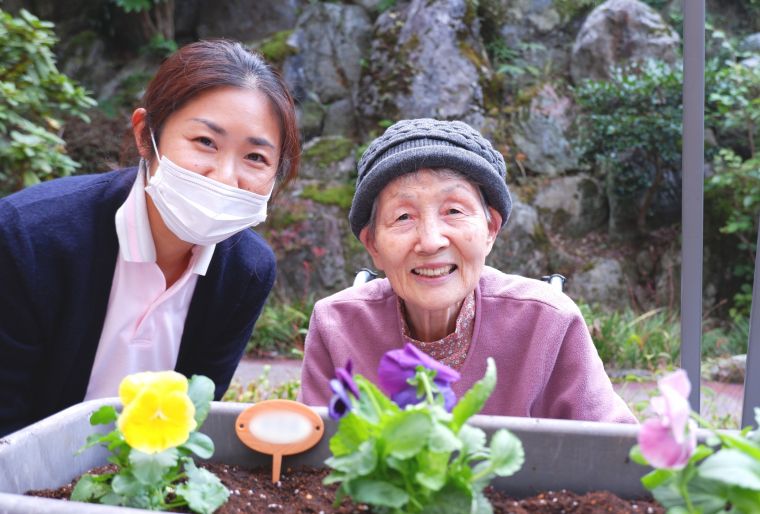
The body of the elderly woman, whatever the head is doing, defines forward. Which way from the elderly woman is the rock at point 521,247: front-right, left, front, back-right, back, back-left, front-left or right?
back

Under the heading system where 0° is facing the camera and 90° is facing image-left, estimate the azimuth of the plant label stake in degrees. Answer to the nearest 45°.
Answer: approximately 0°

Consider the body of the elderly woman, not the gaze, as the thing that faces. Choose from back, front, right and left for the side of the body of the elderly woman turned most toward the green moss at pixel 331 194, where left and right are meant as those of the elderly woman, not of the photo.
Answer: back

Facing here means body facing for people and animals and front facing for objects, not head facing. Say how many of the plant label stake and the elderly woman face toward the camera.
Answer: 2

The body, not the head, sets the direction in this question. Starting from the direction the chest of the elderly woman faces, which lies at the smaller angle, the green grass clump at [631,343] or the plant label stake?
the plant label stake

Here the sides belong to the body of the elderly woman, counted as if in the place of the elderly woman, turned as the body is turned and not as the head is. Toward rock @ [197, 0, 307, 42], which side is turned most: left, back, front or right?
back

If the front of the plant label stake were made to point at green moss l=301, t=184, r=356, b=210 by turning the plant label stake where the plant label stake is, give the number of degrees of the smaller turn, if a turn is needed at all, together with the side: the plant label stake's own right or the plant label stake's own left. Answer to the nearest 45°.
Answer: approximately 180°

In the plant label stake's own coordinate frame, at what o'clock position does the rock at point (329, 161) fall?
The rock is roughly at 6 o'clock from the plant label stake.

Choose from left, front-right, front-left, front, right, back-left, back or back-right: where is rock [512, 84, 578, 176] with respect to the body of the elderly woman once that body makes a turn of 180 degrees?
front

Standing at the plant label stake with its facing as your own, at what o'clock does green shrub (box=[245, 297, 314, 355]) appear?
The green shrub is roughly at 6 o'clock from the plant label stake.
